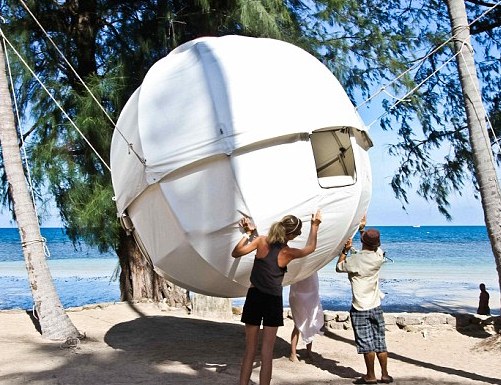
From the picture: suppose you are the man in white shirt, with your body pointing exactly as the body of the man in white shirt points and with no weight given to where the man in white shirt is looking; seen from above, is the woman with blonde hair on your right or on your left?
on your left

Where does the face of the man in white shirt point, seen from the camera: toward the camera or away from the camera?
away from the camera

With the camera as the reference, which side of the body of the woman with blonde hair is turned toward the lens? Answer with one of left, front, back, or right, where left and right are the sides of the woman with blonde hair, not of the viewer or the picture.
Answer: back

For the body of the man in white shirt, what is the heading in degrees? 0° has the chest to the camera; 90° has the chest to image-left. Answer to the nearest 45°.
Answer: approximately 135°

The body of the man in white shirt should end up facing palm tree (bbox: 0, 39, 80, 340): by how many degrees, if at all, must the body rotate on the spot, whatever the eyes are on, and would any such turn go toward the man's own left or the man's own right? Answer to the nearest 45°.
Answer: approximately 45° to the man's own left
